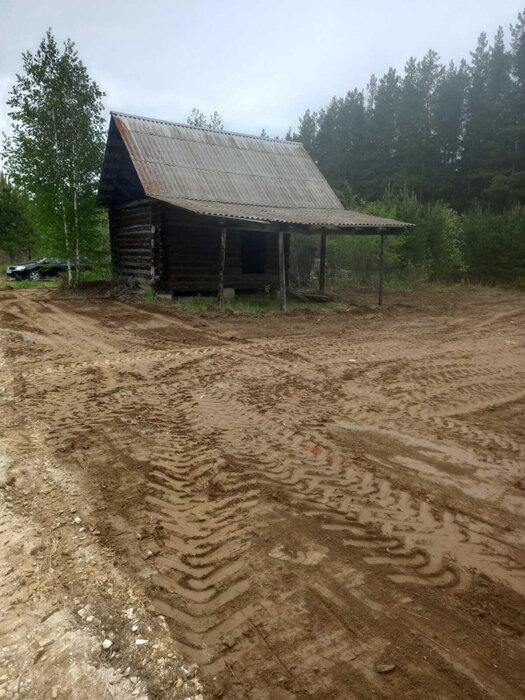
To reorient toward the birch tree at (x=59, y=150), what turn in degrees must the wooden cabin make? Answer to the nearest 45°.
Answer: approximately 135° to its right

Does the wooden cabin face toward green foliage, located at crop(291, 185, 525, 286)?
no

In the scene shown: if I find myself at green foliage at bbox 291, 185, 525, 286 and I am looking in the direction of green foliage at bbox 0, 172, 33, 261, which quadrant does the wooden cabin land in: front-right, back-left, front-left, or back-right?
front-left

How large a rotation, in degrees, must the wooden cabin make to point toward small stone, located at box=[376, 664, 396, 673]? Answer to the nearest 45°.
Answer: approximately 45° to its right

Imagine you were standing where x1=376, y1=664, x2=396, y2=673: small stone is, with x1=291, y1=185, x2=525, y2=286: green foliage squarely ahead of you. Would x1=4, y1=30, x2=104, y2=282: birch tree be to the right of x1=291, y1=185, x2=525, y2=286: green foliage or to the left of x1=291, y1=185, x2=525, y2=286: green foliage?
left

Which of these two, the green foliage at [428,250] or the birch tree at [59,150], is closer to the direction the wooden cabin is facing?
the green foliage

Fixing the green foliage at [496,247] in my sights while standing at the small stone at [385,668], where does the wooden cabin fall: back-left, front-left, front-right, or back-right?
front-left

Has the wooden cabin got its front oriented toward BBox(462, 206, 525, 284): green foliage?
no

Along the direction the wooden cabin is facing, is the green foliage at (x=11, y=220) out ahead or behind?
behind

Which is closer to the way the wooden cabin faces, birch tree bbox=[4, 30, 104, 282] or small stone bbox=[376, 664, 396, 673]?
the small stone

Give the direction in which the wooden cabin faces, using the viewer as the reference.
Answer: facing the viewer and to the right of the viewer
